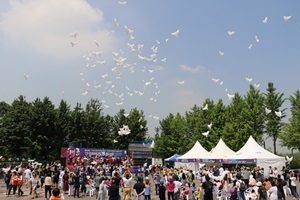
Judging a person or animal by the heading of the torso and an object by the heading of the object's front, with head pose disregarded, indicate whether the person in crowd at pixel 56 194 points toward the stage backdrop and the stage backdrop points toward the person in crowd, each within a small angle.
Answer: yes

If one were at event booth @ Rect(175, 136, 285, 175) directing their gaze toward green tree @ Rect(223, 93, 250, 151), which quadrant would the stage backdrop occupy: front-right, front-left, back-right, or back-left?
front-left

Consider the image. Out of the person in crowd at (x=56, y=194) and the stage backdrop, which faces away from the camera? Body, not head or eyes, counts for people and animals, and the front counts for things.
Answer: the person in crowd

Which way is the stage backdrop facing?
toward the camera

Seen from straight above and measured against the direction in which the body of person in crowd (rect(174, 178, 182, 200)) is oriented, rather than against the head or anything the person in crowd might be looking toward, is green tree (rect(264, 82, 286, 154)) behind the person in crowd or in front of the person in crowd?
in front

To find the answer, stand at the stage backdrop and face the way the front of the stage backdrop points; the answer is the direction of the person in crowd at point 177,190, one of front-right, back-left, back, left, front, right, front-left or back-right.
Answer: front

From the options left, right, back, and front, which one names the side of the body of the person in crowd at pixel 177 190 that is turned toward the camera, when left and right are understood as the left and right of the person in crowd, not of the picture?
back

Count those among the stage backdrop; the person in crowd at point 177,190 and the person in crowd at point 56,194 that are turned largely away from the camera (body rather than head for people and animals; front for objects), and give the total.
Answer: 2

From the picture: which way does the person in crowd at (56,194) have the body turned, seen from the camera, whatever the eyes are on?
away from the camera

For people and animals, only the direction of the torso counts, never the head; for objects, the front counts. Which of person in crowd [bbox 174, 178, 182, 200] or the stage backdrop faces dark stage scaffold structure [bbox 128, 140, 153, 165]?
the person in crowd

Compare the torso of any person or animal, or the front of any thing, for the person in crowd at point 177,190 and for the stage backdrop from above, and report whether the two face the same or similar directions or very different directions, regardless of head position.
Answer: very different directions

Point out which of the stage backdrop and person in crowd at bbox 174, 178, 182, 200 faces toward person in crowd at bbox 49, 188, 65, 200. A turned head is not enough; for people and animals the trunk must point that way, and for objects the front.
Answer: the stage backdrop

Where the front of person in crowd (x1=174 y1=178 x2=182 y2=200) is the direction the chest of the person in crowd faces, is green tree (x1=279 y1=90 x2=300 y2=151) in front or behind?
in front

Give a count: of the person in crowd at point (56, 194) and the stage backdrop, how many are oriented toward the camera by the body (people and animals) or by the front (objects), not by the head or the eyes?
1

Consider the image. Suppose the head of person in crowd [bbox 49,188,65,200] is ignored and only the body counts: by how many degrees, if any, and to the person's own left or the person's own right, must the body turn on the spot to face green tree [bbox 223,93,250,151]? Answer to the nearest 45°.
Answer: approximately 45° to the person's own right
